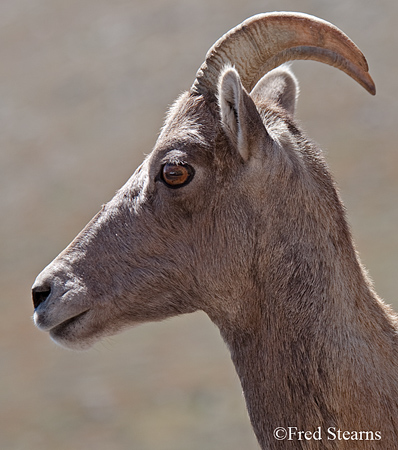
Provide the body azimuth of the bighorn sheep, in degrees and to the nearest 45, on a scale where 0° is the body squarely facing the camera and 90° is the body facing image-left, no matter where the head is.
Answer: approximately 90°
